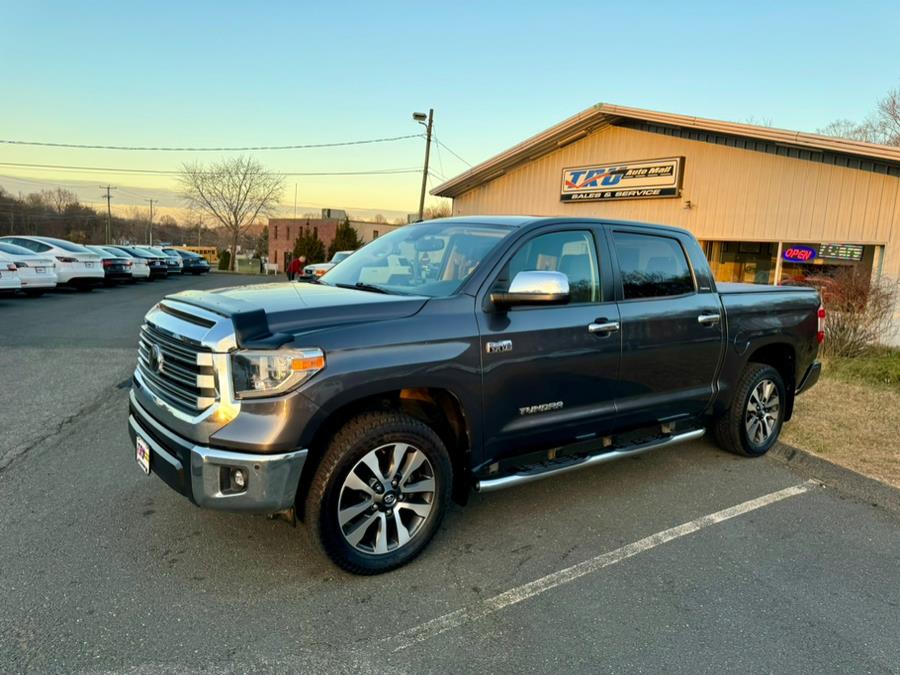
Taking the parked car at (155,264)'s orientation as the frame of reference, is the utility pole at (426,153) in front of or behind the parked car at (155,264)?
in front

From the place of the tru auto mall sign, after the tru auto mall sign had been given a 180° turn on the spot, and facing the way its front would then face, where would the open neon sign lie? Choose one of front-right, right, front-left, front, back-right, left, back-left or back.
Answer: right

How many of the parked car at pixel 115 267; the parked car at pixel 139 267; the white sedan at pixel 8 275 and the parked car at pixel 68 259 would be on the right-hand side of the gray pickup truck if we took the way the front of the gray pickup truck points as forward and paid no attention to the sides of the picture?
4

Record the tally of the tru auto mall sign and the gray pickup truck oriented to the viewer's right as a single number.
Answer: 0

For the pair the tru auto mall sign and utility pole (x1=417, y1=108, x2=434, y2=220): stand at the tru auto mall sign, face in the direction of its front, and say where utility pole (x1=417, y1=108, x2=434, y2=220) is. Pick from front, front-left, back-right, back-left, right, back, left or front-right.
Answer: right

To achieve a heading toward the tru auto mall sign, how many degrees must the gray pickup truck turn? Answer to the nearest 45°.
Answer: approximately 135° to its right

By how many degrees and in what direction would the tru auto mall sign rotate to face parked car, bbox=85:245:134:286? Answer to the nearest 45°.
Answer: approximately 45° to its right

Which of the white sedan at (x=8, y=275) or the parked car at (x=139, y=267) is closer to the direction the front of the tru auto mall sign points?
the white sedan

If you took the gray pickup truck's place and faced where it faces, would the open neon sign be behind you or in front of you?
behind

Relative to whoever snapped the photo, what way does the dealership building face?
facing the viewer and to the left of the viewer

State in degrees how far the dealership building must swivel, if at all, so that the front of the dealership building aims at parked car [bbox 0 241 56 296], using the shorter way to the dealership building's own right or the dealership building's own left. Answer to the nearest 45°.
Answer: approximately 45° to the dealership building's own right
